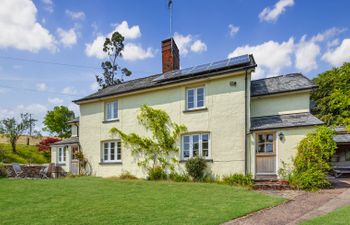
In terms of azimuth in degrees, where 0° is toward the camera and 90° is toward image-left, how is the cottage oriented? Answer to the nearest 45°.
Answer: approximately 45°

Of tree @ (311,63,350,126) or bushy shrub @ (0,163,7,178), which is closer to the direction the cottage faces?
the bushy shrub

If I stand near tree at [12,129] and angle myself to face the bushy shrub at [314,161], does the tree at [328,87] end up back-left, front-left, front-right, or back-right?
front-left

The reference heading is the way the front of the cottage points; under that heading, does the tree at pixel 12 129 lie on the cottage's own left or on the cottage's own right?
on the cottage's own right
